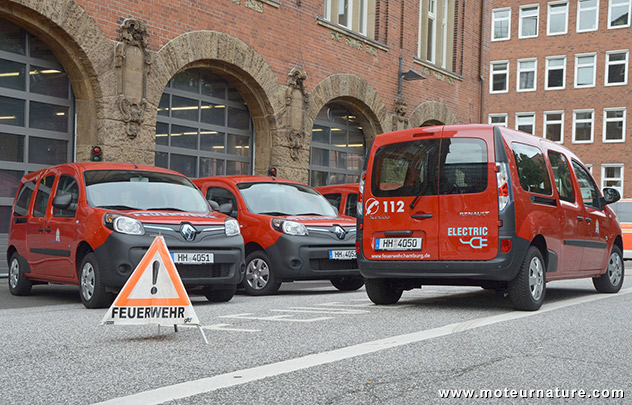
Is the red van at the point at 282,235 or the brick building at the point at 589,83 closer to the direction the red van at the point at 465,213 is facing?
the brick building

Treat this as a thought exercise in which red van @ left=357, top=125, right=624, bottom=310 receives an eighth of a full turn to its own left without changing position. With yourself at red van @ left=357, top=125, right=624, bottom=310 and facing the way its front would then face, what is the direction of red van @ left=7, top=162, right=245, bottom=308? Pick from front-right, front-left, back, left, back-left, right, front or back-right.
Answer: left

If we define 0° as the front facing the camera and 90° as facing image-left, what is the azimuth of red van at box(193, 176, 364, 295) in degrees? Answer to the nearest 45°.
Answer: approximately 315°

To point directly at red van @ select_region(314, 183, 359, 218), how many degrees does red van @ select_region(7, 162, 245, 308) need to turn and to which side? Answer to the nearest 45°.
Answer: approximately 90° to its left

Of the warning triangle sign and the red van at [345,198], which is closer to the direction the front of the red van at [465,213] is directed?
the red van

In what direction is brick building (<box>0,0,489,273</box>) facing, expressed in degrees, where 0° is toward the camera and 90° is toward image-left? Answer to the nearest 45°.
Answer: approximately 315°

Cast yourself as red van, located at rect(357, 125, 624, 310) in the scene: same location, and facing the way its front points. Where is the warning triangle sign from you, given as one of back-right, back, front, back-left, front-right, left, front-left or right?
back

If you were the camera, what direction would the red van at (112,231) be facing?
facing the viewer and to the right of the viewer

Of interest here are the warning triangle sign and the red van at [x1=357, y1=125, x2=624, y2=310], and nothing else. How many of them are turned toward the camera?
1

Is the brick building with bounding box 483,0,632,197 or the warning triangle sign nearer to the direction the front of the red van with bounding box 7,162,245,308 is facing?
the warning triangle sign

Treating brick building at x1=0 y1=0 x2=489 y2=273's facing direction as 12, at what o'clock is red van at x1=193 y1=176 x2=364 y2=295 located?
The red van is roughly at 1 o'clock from the brick building.

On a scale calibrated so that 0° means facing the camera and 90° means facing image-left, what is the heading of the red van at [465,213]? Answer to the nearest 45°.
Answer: approximately 225°
